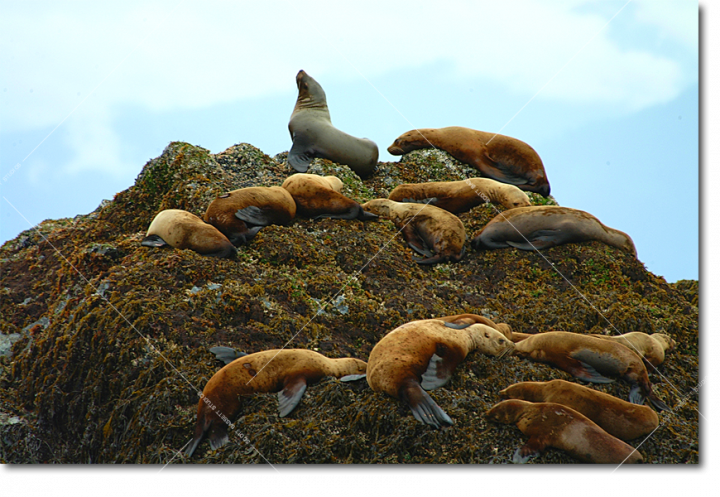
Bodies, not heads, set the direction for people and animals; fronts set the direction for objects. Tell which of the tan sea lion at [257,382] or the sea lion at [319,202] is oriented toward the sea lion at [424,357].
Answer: the tan sea lion

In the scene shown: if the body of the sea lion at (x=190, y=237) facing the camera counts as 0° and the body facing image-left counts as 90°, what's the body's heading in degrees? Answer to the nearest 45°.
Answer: approximately 90°

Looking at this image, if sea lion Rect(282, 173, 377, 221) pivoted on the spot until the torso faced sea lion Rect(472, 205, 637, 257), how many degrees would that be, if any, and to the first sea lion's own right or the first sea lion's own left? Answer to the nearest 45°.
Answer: approximately 180°

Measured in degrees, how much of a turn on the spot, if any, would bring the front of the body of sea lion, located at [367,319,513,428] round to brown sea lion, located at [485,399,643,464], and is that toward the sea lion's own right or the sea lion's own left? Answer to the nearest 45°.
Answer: approximately 45° to the sea lion's own right

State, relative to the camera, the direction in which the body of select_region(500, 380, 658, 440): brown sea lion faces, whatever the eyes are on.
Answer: to the viewer's left

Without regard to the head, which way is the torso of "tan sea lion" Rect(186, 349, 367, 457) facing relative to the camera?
to the viewer's right

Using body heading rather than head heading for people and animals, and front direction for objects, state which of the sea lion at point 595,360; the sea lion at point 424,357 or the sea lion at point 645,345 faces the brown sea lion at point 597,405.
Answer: the sea lion at point 424,357

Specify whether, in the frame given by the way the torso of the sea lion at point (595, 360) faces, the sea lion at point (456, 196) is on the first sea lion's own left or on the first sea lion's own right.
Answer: on the first sea lion's own right

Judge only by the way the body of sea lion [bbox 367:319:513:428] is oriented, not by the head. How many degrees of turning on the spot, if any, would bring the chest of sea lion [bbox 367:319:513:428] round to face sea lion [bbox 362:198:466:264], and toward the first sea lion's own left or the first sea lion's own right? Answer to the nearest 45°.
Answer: approximately 90° to the first sea lion's own left

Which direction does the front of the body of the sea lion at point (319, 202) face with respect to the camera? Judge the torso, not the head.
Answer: to the viewer's left

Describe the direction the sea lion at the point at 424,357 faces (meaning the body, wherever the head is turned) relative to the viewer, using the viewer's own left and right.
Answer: facing to the right of the viewer
